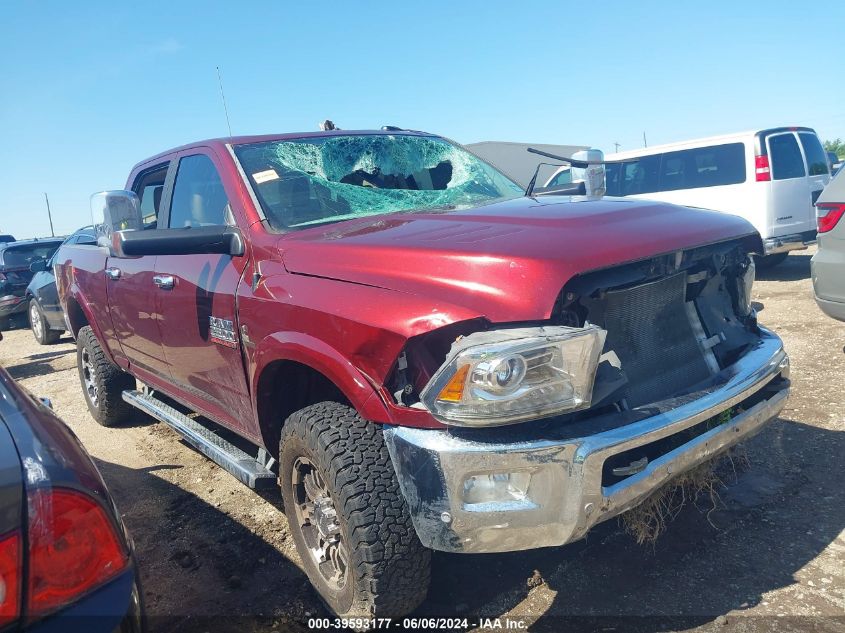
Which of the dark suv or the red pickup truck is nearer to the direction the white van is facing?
the dark suv

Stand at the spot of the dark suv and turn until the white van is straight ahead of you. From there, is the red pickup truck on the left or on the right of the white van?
right

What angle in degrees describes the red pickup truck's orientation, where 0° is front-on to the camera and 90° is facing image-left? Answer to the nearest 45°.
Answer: approximately 315°

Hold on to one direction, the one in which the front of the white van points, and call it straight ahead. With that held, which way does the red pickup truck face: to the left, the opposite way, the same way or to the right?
the opposite way

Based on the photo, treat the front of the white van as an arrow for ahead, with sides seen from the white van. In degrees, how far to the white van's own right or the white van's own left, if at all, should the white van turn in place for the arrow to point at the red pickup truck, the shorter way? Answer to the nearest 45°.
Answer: approximately 135° to the white van's own left

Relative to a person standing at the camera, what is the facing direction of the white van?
facing away from the viewer and to the left of the viewer

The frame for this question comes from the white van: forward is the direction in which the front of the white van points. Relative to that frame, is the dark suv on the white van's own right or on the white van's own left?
on the white van's own left

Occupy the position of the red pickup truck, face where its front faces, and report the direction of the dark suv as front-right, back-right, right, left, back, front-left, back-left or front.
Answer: back

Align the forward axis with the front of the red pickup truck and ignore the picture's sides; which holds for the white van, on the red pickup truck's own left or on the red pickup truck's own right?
on the red pickup truck's own left
